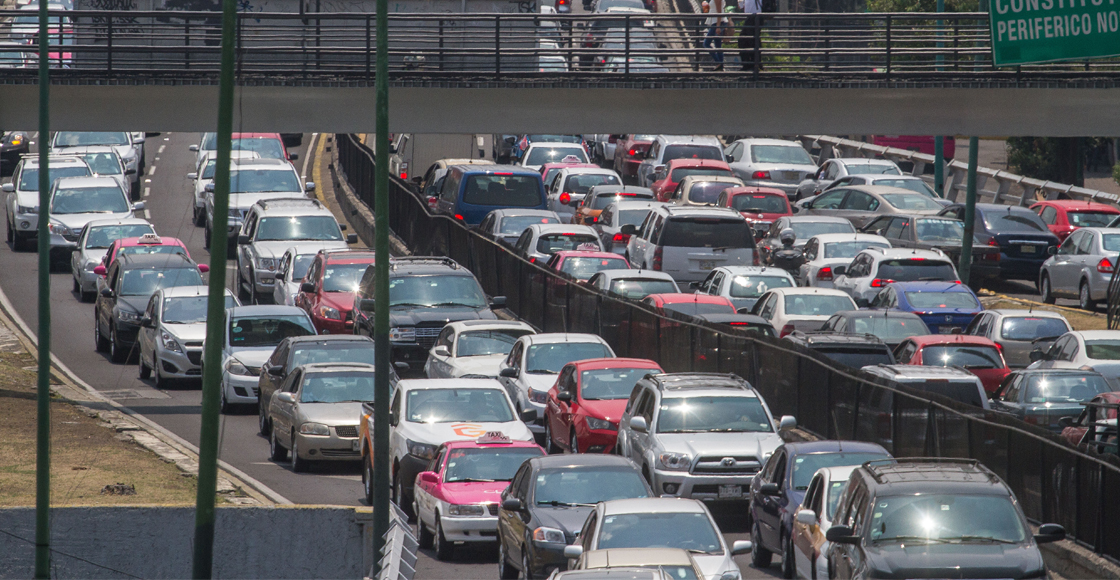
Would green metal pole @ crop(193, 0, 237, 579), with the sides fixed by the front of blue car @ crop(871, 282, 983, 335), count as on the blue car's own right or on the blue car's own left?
on the blue car's own left

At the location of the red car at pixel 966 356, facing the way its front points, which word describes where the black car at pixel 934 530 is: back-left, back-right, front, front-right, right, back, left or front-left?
back-left

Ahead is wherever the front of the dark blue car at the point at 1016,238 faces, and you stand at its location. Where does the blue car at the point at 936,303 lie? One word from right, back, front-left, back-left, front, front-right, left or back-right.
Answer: back-left

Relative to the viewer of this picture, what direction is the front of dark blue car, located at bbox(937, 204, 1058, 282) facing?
facing away from the viewer and to the left of the viewer

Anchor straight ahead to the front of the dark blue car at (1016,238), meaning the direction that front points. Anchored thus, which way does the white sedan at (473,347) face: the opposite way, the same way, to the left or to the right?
the opposite way

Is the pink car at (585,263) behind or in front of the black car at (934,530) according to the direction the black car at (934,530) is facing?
behind

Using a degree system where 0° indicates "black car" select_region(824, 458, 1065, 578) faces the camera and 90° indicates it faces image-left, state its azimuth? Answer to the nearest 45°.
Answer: approximately 0°

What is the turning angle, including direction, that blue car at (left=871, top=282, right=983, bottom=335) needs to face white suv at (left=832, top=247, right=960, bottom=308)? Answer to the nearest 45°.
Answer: approximately 45° to its right

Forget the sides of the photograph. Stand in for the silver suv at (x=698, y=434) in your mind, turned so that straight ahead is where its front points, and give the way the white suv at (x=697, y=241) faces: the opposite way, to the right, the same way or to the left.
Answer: the opposite way
